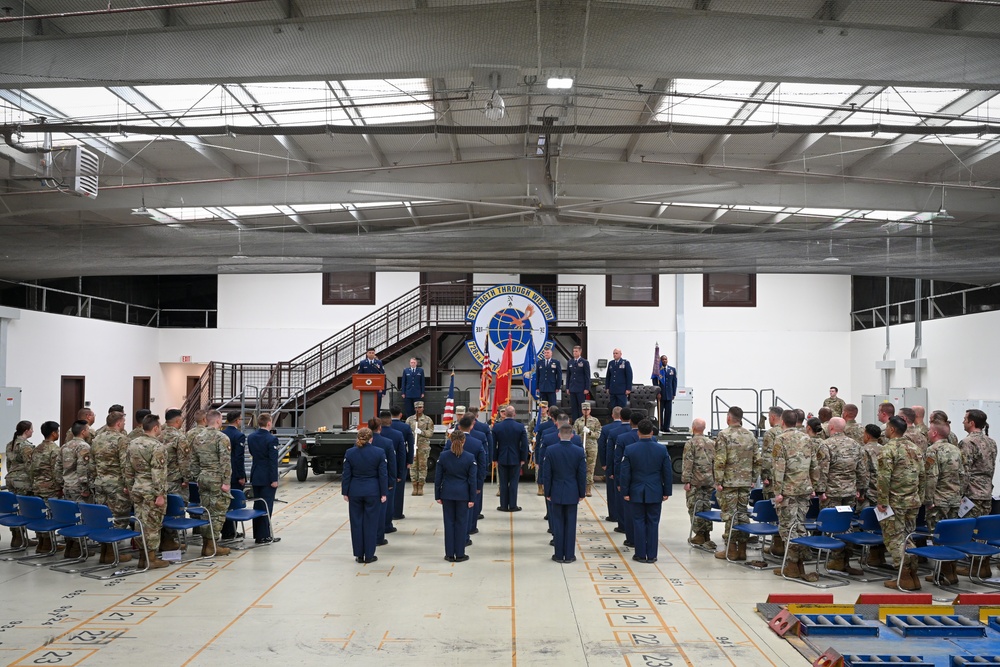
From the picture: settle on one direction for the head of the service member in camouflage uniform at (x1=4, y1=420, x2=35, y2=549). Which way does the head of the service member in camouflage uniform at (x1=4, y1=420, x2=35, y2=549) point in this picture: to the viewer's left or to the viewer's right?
to the viewer's right

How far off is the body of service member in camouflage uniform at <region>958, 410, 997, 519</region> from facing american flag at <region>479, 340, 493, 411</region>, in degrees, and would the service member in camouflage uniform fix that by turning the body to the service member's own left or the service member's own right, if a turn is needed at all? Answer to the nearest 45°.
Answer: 0° — they already face it

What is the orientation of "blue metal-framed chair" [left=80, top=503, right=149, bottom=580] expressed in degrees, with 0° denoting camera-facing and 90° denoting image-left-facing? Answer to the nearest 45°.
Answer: approximately 225°

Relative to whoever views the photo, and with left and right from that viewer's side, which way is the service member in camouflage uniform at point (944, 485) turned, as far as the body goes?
facing away from the viewer and to the left of the viewer

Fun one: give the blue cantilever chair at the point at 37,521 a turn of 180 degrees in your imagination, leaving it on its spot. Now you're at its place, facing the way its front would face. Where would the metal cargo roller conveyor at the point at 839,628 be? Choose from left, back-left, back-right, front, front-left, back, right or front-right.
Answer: left

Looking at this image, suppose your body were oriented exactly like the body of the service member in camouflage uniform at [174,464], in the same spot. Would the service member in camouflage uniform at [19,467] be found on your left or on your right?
on your left

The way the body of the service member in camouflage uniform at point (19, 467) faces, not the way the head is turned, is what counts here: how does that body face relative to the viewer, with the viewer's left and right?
facing away from the viewer and to the right of the viewer

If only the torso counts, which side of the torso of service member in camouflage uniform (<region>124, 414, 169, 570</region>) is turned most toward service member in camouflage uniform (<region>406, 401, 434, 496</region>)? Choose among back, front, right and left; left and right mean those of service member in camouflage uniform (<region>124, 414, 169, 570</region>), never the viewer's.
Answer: front

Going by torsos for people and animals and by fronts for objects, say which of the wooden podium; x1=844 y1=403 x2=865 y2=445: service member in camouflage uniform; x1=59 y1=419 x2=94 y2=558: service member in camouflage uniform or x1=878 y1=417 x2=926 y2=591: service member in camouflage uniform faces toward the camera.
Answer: the wooden podium

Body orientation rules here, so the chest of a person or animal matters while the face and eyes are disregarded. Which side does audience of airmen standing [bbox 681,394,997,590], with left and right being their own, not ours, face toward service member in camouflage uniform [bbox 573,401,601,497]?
front

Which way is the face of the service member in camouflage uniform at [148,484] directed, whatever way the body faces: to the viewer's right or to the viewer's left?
to the viewer's right

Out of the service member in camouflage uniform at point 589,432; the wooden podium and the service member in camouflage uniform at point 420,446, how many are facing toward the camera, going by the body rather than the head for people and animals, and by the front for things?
3

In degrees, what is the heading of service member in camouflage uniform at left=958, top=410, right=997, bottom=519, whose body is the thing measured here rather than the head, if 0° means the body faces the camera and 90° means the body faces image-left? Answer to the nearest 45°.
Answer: approximately 135°

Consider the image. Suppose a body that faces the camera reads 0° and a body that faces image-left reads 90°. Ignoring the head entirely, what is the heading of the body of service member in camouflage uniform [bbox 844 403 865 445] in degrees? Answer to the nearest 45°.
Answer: approximately 135°
